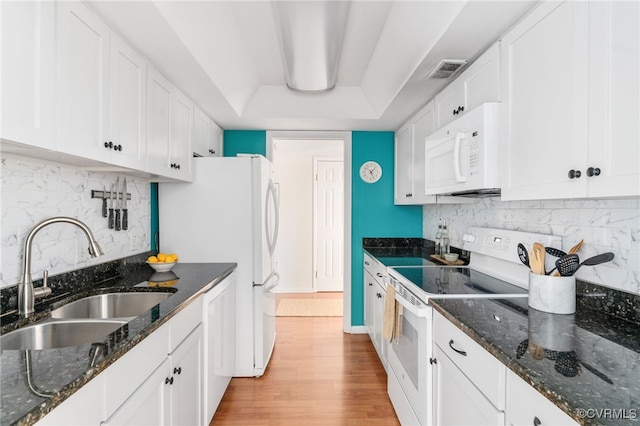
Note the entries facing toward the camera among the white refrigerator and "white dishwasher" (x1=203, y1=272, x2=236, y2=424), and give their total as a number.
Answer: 0

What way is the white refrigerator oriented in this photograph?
to the viewer's right

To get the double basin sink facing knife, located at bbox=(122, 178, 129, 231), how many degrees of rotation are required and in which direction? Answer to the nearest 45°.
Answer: approximately 135° to its left

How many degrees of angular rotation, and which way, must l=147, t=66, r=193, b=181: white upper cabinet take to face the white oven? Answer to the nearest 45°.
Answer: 0° — it already faces it

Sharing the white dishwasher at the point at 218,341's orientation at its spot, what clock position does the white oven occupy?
The white oven is roughly at 1 o'clock from the white dishwasher.

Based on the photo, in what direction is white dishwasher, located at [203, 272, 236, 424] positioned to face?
to the viewer's right

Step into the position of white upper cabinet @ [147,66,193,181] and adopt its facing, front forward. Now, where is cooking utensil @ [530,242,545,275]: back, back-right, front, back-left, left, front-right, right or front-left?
front

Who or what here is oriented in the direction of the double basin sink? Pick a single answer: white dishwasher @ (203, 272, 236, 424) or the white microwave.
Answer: the white microwave

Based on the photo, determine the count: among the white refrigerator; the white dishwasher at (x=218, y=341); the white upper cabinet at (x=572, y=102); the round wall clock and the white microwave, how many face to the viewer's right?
2

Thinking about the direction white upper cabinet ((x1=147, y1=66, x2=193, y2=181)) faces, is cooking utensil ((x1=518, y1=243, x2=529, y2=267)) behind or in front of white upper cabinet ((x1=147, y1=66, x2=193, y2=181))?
in front

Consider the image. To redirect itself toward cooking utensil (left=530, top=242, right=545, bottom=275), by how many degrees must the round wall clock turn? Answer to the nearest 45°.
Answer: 0° — it already faces it

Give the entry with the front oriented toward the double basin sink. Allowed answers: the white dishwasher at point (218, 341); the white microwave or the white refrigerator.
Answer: the white microwave

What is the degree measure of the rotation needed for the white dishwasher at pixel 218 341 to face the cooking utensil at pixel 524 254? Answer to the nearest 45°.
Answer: approximately 45° to its right

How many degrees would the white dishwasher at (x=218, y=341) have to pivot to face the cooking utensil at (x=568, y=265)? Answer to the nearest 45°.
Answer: approximately 45° to its right

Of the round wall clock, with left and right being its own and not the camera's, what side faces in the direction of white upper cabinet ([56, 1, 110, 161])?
front

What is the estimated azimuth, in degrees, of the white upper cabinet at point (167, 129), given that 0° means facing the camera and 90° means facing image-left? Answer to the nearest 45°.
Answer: approximately 315°
